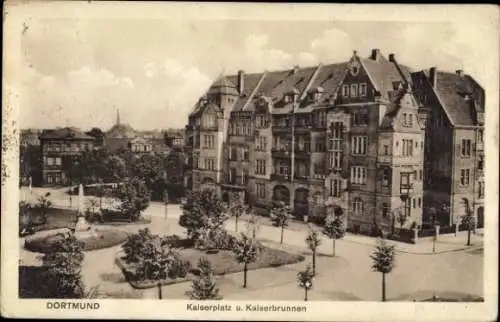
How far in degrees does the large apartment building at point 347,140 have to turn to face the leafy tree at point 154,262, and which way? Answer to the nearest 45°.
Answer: approximately 45° to its right

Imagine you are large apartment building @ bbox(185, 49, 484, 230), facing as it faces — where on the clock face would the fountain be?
The fountain is roughly at 1 o'clock from the large apartment building.

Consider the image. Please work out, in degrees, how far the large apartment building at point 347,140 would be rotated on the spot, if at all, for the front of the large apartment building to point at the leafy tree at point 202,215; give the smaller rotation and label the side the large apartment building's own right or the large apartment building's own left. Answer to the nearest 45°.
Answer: approximately 45° to the large apartment building's own right

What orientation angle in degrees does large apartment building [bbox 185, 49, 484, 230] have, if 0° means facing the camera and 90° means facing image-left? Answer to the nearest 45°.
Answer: approximately 45°

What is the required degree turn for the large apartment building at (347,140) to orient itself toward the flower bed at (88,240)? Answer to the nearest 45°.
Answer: approximately 45° to its right
